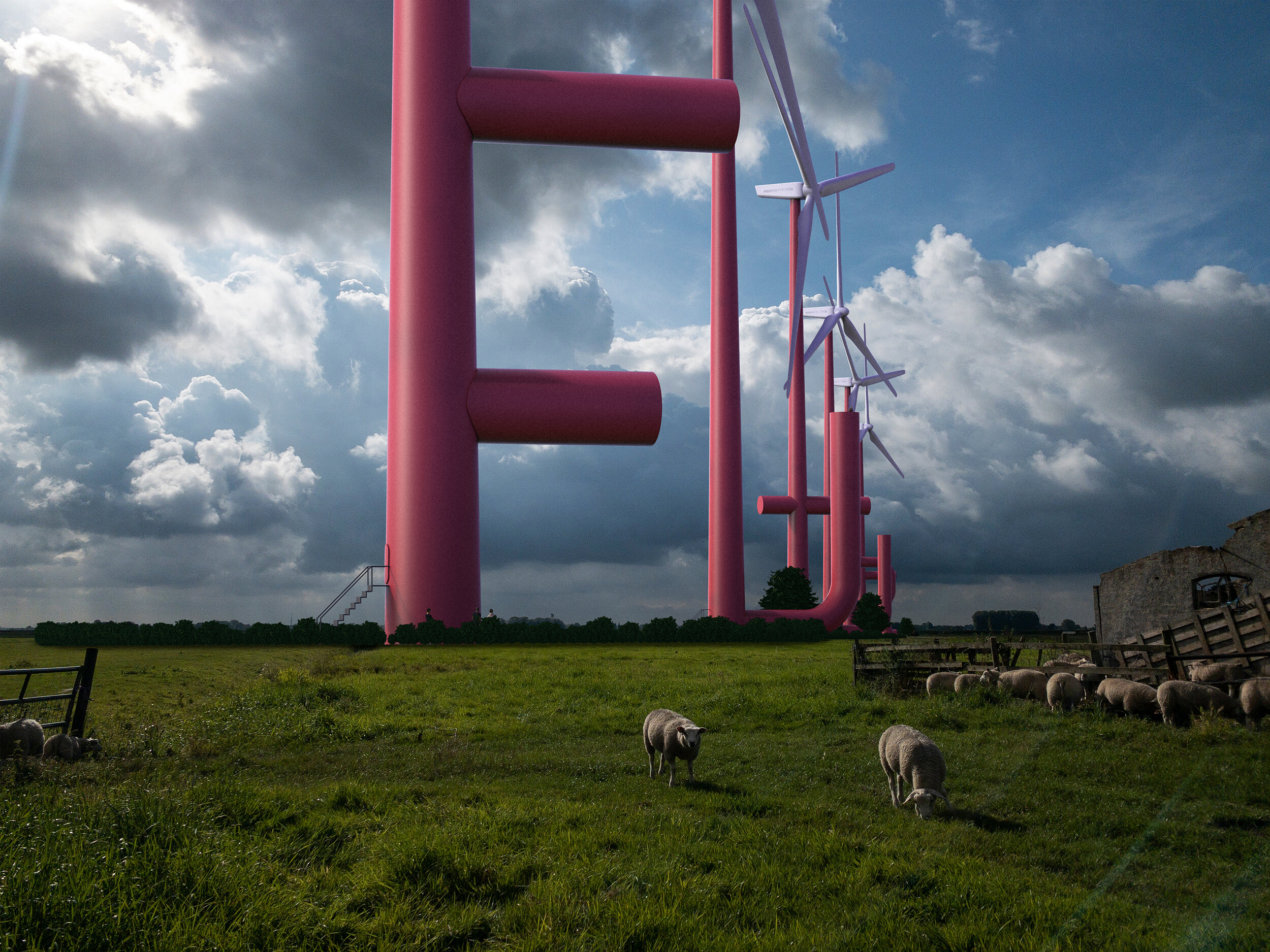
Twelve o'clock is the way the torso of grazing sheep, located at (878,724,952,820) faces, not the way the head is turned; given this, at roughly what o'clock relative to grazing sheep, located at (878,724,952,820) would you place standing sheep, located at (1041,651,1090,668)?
standing sheep, located at (1041,651,1090,668) is roughly at 8 o'clock from grazing sheep, located at (878,724,952,820).

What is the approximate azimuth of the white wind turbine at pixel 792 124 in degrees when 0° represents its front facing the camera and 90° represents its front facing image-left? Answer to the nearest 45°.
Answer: approximately 315°

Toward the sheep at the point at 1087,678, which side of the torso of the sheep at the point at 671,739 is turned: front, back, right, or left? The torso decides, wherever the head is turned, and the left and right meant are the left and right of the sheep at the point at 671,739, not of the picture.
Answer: left

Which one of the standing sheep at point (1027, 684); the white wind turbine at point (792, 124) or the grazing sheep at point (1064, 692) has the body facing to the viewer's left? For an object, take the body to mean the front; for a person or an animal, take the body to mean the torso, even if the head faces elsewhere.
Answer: the standing sheep at point (1027, 684)

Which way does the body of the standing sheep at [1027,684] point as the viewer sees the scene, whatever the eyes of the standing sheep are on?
to the viewer's left

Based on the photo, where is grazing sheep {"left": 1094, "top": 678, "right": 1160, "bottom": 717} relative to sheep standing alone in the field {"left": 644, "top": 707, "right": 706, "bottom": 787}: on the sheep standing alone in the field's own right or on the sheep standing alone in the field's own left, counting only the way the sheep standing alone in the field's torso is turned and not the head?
on the sheep standing alone in the field's own left
